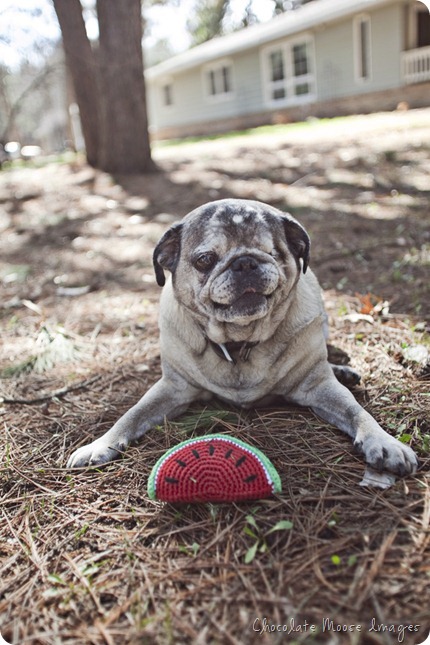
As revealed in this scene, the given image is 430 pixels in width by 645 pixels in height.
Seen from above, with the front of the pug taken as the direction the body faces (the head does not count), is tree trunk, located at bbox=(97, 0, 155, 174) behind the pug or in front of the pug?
behind

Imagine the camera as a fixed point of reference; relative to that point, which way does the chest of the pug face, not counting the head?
toward the camera

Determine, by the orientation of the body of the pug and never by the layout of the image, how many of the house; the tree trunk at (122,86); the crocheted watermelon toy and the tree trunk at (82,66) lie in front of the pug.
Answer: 1

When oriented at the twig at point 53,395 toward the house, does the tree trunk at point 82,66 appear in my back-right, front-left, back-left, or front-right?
front-left

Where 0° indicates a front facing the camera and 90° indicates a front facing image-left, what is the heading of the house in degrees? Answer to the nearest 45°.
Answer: approximately 45°

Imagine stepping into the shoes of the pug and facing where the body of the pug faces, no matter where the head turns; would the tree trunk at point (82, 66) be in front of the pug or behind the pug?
behind

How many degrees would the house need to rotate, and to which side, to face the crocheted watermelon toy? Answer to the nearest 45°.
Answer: approximately 45° to its left

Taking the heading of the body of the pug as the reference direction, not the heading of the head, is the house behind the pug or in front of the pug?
behind

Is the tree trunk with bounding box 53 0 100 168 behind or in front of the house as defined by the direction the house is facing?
in front

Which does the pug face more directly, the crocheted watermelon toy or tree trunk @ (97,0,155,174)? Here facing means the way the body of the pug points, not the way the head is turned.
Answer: the crocheted watermelon toy

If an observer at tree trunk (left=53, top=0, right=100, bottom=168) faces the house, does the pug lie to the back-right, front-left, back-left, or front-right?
back-right

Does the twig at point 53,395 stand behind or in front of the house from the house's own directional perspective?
in front

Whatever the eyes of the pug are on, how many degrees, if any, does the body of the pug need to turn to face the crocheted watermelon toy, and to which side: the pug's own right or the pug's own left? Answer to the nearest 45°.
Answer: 0° — it already faces it

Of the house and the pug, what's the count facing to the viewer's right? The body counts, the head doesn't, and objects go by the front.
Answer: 0

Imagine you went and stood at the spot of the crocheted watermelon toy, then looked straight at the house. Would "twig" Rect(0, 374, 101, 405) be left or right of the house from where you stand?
left
